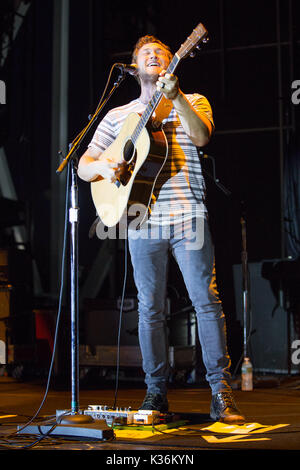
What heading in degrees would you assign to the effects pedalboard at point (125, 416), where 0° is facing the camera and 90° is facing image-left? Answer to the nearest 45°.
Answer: approximately 180°
